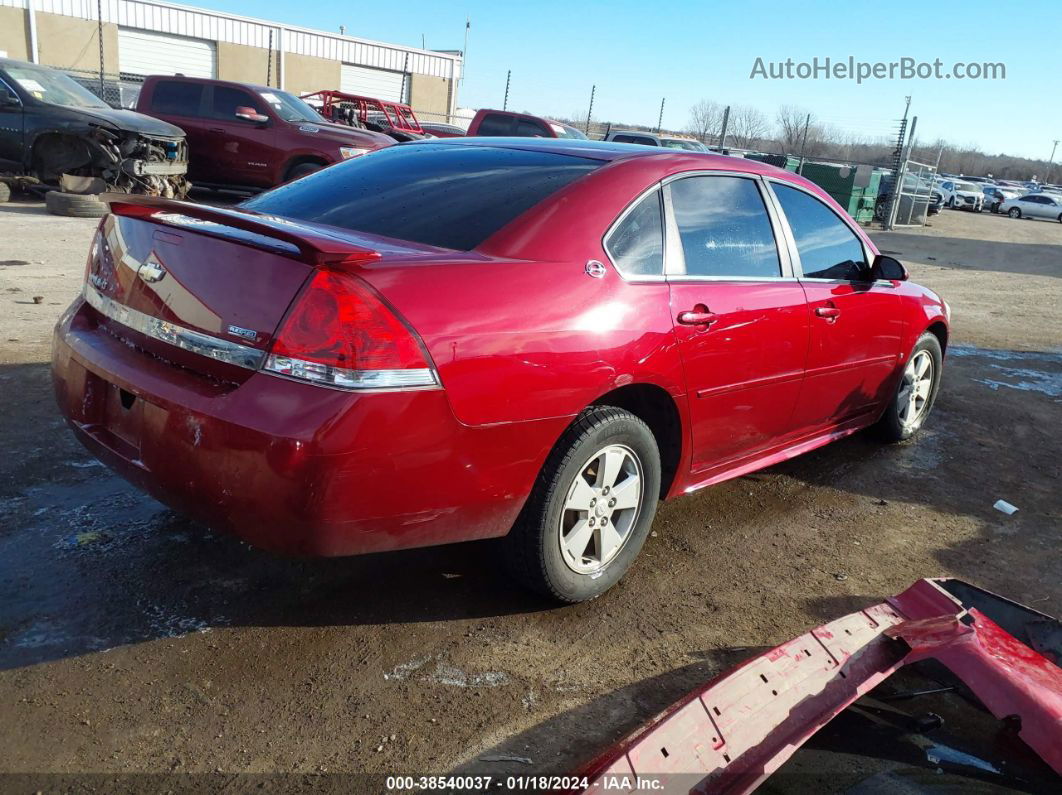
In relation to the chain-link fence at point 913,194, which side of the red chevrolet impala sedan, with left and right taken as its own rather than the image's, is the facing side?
front

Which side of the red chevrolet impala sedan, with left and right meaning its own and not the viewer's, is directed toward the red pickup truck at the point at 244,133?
left

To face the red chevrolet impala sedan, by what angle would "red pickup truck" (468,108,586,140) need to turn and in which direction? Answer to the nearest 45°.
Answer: approximately 45° to its right

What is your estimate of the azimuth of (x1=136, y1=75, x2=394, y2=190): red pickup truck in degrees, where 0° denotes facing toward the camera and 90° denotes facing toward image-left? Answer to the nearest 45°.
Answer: approximately 315°

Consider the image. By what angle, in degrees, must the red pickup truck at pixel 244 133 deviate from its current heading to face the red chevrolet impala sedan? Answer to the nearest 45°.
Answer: approximately 45° to its right

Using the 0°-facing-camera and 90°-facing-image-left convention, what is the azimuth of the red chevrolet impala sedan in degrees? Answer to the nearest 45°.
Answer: approximately 225°

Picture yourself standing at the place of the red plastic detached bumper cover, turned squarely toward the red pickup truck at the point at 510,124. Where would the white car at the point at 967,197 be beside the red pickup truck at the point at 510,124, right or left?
right

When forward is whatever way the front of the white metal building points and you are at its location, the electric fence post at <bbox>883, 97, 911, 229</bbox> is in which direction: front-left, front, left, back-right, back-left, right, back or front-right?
front

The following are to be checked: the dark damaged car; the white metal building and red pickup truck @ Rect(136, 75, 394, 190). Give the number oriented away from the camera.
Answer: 0

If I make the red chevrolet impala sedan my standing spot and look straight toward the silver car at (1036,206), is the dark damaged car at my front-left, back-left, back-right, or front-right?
front-left

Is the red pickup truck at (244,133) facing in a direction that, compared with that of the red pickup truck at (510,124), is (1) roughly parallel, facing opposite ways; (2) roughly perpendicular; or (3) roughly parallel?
roughly parallel

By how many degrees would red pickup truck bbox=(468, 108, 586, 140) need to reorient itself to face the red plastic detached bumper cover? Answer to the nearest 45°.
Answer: approximately 45° to its right

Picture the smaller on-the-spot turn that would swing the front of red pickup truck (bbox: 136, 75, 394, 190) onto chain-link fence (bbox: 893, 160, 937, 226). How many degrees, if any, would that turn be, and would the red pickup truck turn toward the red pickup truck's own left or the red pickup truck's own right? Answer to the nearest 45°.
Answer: approximately 45° to the red pickup truck's own left

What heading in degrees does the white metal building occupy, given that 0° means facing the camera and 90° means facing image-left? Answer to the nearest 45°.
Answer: approximately 315°
